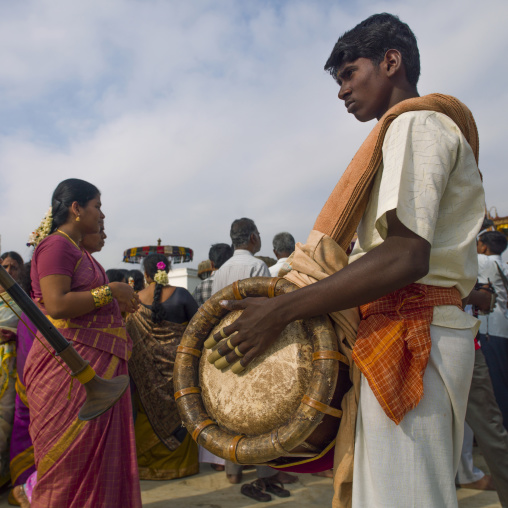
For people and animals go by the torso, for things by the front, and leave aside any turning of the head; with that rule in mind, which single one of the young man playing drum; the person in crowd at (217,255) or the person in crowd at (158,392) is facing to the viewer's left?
the young man playing drum

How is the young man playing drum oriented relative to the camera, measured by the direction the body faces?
to the viewer's left

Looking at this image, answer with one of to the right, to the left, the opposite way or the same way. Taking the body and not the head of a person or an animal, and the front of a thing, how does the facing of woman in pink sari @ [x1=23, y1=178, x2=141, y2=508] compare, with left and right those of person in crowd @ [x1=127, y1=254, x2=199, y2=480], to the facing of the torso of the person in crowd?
to the right

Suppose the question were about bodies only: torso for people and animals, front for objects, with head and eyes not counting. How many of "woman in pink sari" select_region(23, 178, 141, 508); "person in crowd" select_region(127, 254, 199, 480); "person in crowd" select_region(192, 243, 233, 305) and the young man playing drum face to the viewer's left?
1

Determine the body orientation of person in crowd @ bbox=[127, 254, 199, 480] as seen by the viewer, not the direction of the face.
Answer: away from the camera

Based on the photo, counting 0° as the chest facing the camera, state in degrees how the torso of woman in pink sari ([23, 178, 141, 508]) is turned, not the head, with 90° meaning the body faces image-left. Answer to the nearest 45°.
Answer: approximately 270°

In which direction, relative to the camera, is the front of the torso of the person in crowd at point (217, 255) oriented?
away from the camera

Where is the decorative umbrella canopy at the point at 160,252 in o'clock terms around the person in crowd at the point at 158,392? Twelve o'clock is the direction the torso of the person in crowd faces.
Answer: The decorative umbrella canopy is roughly at 12 o'clock from the person in crowd.

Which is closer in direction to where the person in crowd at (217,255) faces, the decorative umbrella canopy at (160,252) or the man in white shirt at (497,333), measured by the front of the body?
the decorative umbrella canopy

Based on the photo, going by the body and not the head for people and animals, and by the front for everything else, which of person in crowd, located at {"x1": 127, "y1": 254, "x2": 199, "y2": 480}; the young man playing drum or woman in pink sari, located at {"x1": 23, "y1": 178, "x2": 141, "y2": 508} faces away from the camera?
the person in crowd

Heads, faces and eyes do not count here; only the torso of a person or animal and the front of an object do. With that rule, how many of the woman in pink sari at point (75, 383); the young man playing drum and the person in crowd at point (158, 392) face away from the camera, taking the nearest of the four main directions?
1

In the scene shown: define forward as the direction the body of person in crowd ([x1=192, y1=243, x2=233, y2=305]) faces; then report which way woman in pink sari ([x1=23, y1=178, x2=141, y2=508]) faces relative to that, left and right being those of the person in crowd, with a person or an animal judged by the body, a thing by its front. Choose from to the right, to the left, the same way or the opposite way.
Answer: to the right

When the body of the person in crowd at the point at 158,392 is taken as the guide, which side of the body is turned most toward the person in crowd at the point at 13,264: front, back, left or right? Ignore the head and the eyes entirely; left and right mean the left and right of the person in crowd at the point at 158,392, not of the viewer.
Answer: left

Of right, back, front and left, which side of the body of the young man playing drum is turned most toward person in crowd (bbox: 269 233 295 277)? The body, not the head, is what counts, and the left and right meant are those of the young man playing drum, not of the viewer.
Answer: right
